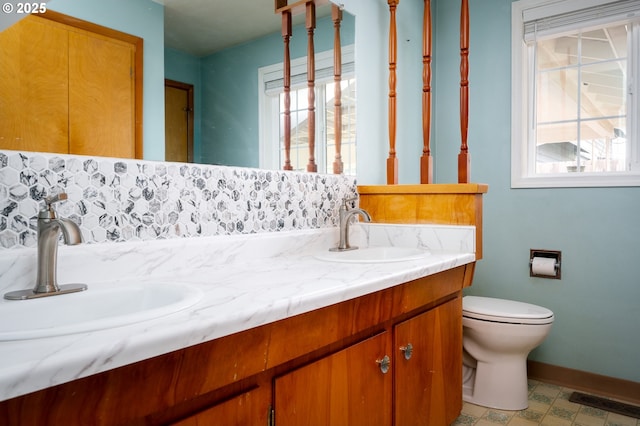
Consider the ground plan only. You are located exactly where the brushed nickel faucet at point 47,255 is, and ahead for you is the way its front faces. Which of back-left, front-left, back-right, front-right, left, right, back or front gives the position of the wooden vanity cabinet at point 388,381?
front-left

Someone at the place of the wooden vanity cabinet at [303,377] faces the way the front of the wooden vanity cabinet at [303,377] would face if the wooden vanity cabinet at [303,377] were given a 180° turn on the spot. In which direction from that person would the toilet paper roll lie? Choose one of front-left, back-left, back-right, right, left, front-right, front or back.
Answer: right

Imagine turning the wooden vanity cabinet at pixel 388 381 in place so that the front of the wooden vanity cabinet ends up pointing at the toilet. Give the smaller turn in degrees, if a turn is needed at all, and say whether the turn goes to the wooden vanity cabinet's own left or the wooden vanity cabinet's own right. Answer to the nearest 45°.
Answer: approximately 90° to the wooden vanity cabinet's own left

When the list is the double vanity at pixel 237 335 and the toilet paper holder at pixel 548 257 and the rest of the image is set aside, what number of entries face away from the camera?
0

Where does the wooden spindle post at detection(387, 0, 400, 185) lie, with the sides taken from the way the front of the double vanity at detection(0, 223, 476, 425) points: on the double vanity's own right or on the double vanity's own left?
on the double vanity's own left

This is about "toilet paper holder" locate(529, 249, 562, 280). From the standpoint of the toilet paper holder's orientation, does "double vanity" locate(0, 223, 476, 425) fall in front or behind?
in front

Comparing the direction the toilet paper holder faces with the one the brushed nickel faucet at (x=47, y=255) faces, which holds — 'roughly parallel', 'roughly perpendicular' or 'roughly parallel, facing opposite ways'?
roughly perpendicular

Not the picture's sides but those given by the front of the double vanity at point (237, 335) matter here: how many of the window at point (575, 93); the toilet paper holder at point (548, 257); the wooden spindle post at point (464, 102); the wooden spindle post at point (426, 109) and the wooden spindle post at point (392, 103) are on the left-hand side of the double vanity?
5

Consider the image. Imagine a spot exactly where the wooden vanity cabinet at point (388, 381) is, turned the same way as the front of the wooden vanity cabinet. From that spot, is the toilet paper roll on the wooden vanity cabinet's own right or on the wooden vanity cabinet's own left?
on the wooden vanity cabinet's own left

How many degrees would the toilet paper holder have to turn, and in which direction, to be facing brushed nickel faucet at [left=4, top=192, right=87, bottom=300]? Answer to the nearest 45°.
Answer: approximately 45° to its right

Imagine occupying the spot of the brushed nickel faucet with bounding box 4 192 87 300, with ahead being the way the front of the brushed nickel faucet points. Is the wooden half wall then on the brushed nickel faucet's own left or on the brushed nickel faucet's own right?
on the brushed nickel faucet's own left
